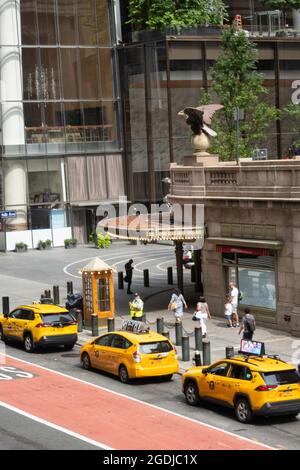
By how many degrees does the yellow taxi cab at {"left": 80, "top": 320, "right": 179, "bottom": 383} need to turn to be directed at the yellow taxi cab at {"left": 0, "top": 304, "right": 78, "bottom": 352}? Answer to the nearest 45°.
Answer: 0° — it already faces it

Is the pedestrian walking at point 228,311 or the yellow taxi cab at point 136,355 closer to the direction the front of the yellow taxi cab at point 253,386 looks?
the yellow taxi cab

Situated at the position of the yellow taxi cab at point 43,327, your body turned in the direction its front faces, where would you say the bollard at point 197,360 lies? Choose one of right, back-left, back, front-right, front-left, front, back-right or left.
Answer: back

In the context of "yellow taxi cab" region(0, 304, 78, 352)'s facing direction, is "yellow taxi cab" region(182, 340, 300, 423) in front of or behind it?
behind

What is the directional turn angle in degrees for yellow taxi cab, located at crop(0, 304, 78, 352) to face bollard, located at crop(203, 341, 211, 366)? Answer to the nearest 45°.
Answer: approximately 180°

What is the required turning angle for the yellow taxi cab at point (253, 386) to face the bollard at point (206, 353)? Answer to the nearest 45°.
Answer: approximately 45° to its right
